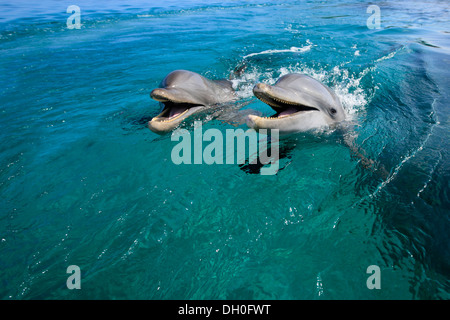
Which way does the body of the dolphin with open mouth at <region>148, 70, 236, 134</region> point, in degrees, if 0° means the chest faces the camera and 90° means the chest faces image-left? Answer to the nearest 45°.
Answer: approximately 45°
